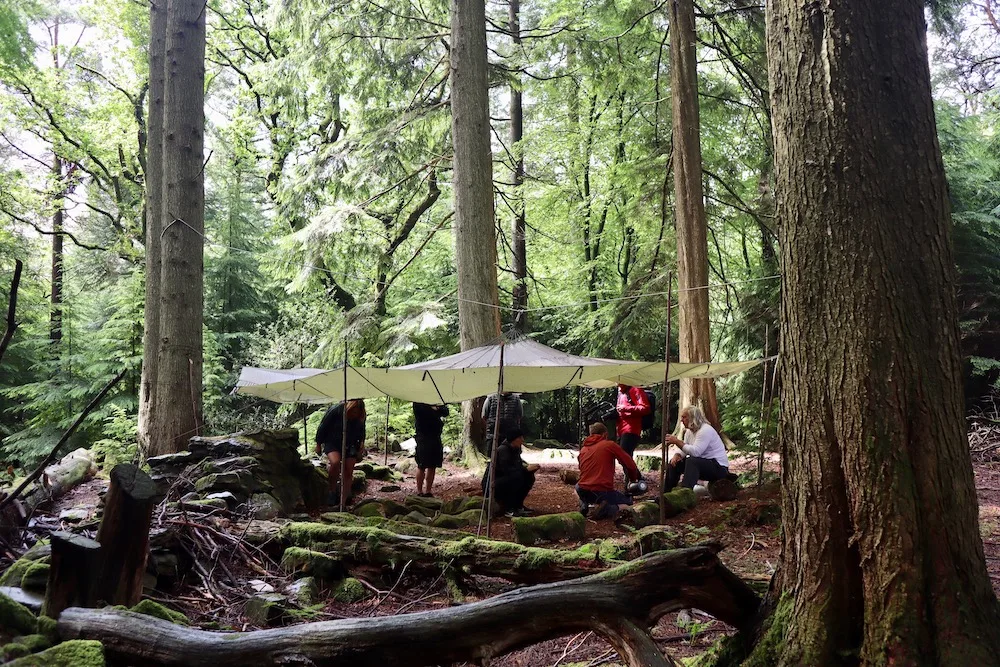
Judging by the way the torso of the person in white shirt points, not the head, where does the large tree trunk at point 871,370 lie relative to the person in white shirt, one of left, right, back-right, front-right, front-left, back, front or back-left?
left

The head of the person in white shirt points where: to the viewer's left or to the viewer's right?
to the viewer's left

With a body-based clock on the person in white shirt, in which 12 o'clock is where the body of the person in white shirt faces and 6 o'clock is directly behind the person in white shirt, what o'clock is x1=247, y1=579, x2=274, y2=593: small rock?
The small rock is roughly at 10 o'clock from the person in white shirt.

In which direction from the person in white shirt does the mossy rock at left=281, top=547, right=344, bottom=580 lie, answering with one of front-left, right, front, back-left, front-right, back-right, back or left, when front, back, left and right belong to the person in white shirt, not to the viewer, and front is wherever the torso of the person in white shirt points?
front-left

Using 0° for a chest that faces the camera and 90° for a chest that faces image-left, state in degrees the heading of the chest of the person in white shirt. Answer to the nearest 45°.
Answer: approximately 90°

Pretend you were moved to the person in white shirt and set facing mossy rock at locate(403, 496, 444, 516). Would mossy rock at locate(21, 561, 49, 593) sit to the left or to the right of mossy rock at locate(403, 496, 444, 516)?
left

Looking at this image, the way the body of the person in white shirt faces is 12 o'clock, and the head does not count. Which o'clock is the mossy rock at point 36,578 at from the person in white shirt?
The mossy rock is roughly at 10 o'clock from the person in white shirt.

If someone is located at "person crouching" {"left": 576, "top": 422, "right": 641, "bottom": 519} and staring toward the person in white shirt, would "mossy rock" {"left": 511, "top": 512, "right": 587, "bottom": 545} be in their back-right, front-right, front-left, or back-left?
back-right

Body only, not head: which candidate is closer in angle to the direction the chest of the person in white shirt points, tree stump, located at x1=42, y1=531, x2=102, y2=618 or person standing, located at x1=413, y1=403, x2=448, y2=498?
the person standing

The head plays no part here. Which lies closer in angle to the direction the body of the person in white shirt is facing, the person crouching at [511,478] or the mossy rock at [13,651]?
the person crouching

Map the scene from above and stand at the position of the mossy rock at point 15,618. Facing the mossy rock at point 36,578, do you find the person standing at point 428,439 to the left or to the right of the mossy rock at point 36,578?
right
